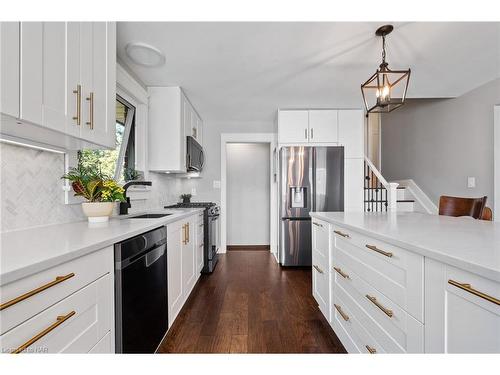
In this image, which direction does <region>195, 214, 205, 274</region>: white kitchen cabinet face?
to the viewer's right

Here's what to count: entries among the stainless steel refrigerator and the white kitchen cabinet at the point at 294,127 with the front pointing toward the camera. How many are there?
2

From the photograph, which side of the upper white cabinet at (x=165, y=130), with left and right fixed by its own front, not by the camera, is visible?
right

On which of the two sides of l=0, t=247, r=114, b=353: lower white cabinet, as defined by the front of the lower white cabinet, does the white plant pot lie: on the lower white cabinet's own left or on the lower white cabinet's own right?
on the lower white cabinet's own left

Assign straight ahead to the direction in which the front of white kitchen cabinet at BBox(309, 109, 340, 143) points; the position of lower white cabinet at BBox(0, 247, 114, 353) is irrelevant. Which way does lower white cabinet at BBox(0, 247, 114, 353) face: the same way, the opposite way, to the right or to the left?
to the left

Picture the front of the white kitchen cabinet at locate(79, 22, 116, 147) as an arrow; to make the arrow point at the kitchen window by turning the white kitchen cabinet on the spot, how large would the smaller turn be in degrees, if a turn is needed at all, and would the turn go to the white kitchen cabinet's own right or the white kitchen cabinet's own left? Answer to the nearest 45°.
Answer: approximately 135° to the white kitchen cabinet's own left
